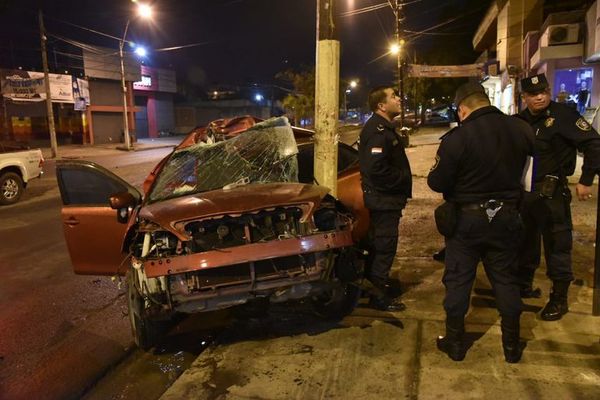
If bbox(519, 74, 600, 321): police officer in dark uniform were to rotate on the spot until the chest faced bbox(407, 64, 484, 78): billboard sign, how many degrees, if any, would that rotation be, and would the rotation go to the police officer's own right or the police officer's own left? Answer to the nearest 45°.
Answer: approximately 135° to the police officer's own right

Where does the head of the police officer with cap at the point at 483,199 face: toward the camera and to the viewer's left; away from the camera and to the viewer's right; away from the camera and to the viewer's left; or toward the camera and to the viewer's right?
away from the camera and to the viewer's left

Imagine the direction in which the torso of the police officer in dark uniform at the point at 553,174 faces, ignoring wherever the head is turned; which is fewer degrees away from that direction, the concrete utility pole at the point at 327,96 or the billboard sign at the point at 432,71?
the concrete utility pole

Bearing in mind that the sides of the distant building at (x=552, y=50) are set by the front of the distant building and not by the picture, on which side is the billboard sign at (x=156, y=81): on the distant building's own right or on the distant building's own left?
on the distant building's own right

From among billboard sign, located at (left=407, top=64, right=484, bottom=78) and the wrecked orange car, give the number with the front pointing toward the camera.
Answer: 2

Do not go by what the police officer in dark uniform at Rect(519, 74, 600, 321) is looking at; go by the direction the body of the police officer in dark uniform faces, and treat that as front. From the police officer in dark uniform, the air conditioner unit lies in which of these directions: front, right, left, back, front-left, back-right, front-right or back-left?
back-right

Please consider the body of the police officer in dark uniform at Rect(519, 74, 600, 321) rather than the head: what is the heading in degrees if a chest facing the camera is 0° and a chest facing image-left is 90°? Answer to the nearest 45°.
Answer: approximately 45°

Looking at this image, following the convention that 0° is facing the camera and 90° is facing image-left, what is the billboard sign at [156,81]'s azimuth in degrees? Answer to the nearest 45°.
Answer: approximately 315°

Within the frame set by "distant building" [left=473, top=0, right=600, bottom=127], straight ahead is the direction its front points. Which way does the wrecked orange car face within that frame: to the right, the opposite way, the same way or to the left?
to the left
